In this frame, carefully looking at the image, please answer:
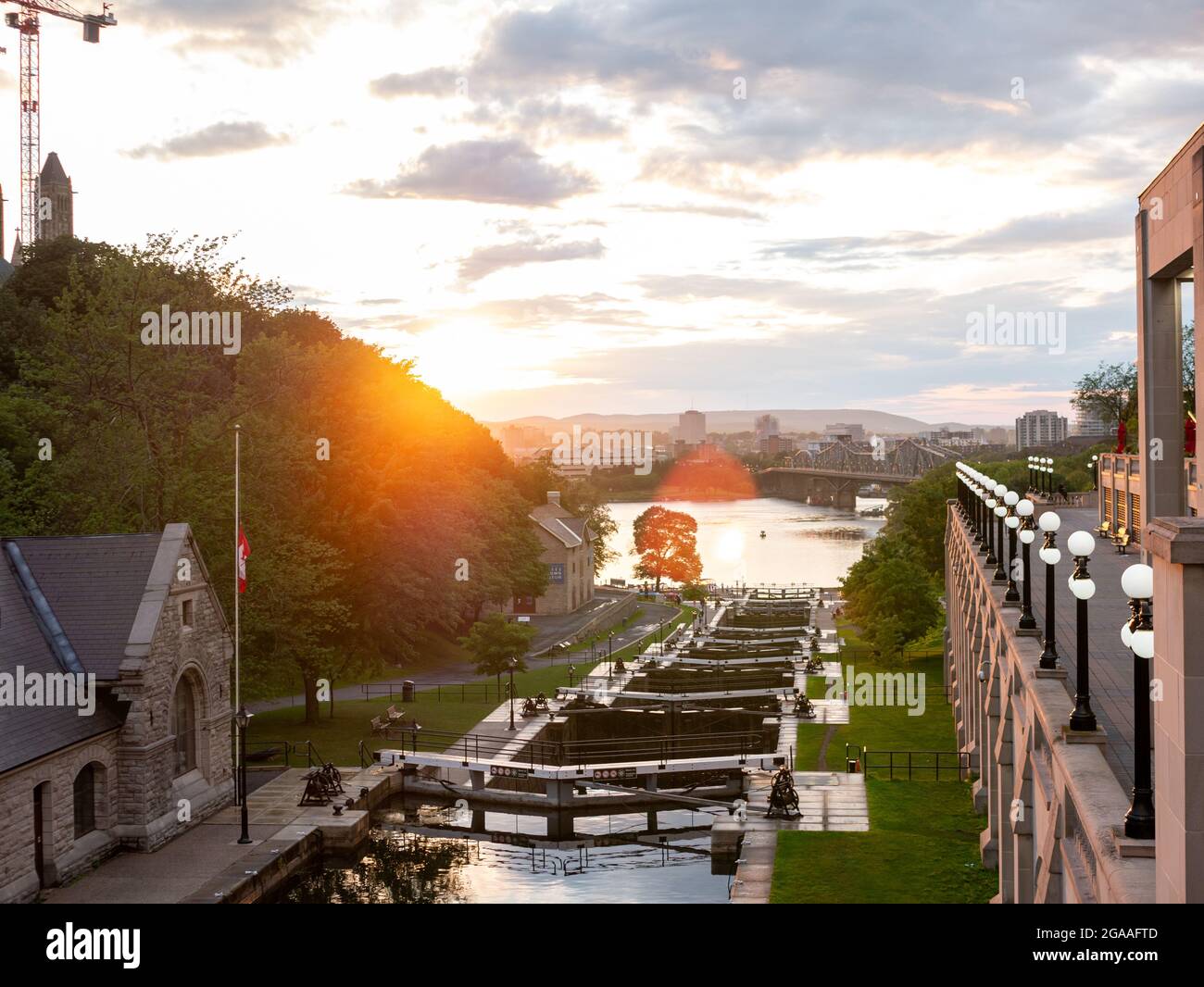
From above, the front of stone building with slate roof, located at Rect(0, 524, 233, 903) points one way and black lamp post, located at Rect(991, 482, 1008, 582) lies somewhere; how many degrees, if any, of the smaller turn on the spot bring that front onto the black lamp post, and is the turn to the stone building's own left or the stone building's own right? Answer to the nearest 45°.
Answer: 0° — it already faces it

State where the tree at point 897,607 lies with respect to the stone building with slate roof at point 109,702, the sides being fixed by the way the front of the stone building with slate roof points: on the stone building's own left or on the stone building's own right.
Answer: on the stone building's own left

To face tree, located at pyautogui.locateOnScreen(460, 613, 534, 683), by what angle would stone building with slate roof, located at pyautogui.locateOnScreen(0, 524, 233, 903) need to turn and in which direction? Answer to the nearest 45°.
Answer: approximately 90° to its left

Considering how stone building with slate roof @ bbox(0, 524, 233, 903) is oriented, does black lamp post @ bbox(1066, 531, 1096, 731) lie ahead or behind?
ahead

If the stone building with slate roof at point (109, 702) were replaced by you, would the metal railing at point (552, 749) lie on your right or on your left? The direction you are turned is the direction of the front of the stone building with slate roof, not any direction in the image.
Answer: on your left

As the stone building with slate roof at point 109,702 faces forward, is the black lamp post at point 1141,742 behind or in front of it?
in front

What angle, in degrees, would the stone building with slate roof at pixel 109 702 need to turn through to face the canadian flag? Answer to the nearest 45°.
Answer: approximately 90° to its left

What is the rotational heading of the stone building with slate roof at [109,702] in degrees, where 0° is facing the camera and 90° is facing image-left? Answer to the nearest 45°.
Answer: approximately 315°
